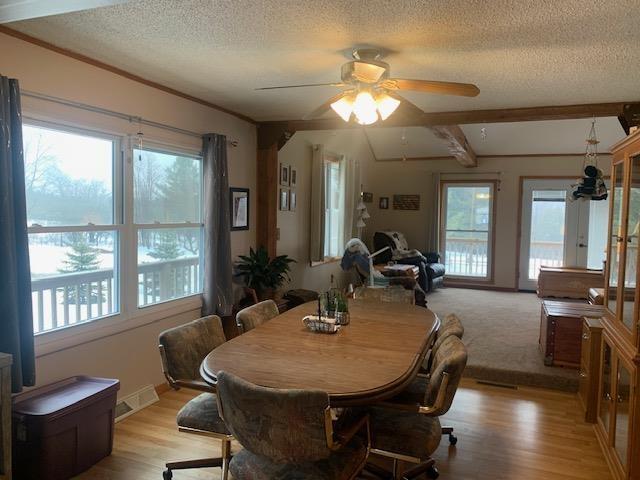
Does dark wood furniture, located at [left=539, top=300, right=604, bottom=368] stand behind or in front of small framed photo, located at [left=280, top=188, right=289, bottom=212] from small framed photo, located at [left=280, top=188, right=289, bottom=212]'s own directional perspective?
in front

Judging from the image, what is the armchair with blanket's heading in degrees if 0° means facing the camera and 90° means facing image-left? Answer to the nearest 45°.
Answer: approximately 315°

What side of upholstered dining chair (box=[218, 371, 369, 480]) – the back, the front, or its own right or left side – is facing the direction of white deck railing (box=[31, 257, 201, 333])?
left

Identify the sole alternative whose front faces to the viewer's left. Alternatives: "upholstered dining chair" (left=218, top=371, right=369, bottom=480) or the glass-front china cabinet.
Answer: the glass-front china cabinet

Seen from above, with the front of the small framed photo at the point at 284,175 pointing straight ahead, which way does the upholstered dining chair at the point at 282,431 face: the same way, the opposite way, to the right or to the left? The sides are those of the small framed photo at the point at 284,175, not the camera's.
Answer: to the left

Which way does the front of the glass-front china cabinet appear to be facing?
to the viewer's left

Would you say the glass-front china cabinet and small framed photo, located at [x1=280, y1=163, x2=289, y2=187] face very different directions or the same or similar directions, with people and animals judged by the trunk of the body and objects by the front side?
very different directions

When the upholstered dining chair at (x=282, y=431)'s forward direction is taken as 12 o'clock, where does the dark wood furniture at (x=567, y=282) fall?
The dark wood furniture is roughly at 12 o'clock from the upholstered dining chair.

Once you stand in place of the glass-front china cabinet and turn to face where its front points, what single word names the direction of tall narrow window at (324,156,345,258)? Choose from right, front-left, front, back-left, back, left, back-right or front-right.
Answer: front-right
